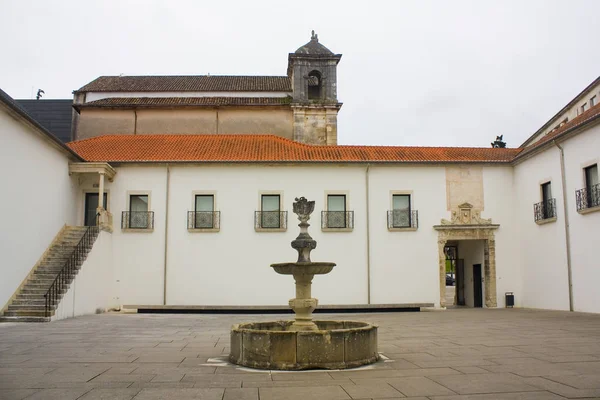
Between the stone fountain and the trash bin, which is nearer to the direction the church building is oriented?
the stone fountain

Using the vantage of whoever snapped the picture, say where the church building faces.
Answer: facing the viewer

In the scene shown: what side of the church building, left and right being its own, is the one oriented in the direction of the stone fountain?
front

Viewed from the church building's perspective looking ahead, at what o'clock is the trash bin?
The trash bin is roughly at 9 o'clock from the church building.
